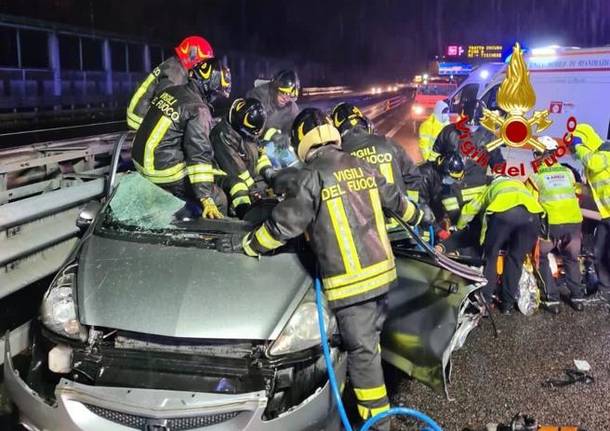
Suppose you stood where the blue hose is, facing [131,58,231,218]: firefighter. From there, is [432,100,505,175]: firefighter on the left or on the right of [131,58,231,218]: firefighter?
right

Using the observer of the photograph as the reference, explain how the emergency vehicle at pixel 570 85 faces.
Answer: facing to the left of the viewer

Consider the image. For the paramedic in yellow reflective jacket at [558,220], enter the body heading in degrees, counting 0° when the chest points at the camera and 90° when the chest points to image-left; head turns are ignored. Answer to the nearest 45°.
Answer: approximately 180°

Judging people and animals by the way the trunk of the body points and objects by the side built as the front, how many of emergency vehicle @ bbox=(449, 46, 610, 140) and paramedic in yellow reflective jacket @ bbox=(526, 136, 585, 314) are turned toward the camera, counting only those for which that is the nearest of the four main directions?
0

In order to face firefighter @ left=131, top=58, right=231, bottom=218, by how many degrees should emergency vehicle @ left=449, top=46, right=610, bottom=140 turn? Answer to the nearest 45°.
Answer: approximately 45° to its left

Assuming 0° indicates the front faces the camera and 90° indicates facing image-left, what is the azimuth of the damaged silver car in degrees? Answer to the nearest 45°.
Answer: approximately 0°

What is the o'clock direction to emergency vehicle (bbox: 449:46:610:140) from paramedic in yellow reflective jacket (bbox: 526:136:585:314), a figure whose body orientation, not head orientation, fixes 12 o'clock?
The emergency vehicle is roughly at 12 o'clock from the paramedic in yellow reflective jacket.

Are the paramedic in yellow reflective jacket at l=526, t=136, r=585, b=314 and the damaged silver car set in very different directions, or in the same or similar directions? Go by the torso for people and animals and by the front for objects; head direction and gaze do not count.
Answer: very different directions

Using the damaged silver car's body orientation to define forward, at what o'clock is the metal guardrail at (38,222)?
The metal guardrail is roughly at 3 o'clock from the damaged silver car.

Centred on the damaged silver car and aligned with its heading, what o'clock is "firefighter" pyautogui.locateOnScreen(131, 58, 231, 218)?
The firefighter is roughly at 6 o'clock from the damaged silver car.

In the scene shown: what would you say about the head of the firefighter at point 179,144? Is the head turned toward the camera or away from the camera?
away from the camera
